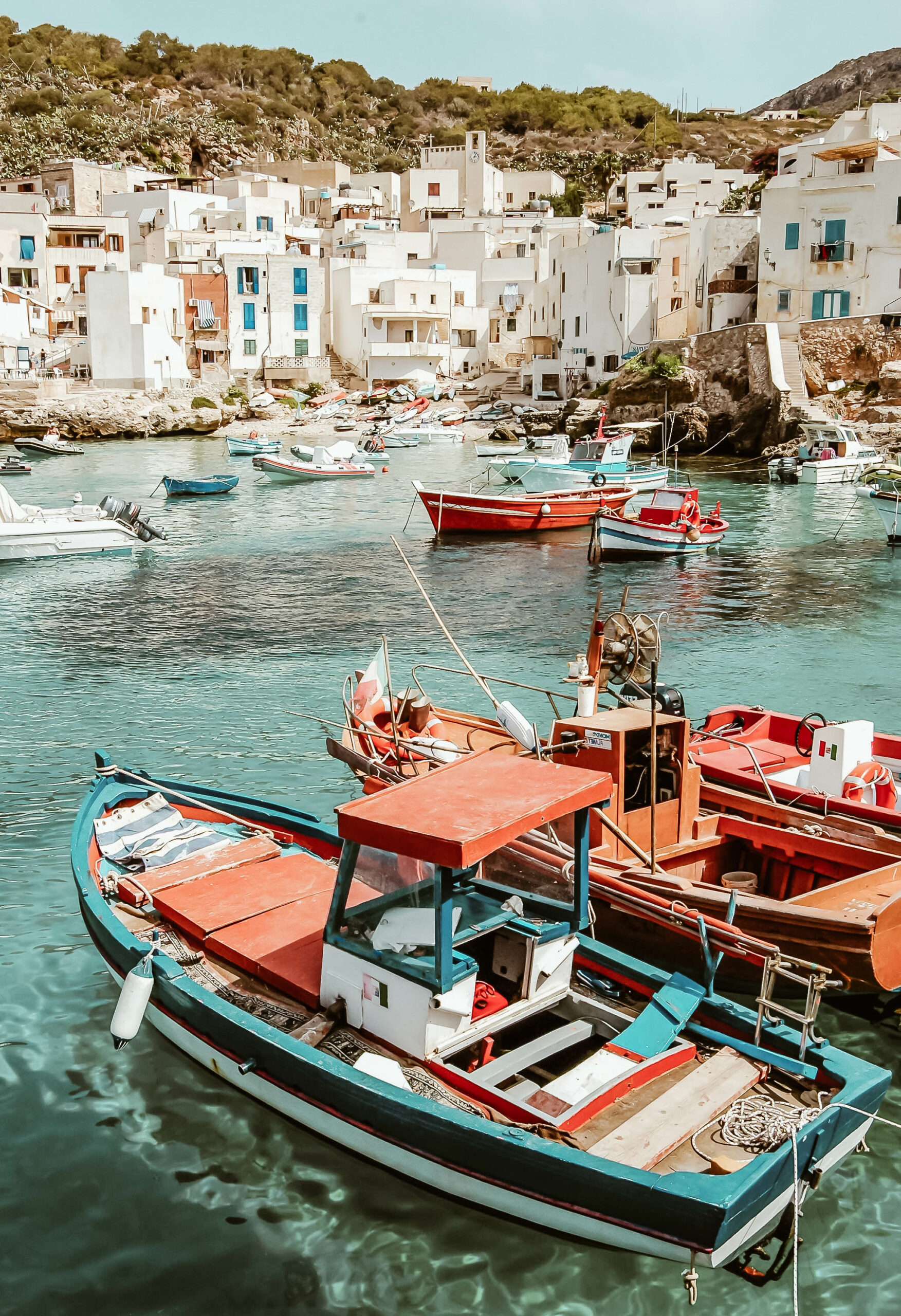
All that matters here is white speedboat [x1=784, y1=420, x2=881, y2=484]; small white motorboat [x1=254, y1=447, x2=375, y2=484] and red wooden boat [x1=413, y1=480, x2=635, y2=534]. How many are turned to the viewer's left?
2

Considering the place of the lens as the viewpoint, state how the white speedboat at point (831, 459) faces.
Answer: facing away from the viewer and to the right of the viewer

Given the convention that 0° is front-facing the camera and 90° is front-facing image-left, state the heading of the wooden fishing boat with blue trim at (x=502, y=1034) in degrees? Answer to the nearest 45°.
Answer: approximately 135°

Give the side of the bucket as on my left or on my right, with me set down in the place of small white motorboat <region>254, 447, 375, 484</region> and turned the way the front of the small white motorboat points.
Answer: on my left

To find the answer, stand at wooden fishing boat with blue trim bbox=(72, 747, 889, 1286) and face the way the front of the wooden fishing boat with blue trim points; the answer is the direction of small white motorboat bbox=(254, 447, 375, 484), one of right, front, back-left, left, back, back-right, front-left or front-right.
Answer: front-right

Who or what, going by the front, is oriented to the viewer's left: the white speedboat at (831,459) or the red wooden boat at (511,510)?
the red wooden boat

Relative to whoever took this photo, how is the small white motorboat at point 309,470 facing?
facing to the left of the viewer

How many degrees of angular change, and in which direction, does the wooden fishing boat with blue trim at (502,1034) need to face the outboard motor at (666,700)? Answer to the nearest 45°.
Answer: approximately 45° to its right

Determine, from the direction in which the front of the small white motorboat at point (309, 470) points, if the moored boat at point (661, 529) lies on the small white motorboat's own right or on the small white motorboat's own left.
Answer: on the small white motorboat's own left

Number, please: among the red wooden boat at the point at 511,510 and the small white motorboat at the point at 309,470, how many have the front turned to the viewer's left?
2

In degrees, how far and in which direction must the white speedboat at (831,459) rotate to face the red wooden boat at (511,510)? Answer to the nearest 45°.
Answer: approximately 180°

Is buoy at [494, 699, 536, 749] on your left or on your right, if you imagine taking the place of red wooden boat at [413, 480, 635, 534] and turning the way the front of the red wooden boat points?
on your left

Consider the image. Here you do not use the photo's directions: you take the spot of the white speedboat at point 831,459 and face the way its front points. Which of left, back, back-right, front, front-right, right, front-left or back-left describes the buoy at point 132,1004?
back-right

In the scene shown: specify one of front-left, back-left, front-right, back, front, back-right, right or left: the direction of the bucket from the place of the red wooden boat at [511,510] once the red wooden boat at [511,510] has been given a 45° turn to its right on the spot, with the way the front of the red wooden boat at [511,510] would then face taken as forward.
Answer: back-left

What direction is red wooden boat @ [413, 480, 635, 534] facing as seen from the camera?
to the viewer's left

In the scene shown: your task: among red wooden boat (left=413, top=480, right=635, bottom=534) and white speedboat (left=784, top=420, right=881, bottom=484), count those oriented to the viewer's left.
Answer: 1

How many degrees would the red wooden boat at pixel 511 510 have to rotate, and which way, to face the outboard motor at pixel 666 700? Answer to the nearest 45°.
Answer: approximately 90° to its left

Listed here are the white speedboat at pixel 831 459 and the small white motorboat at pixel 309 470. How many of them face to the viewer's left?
1
